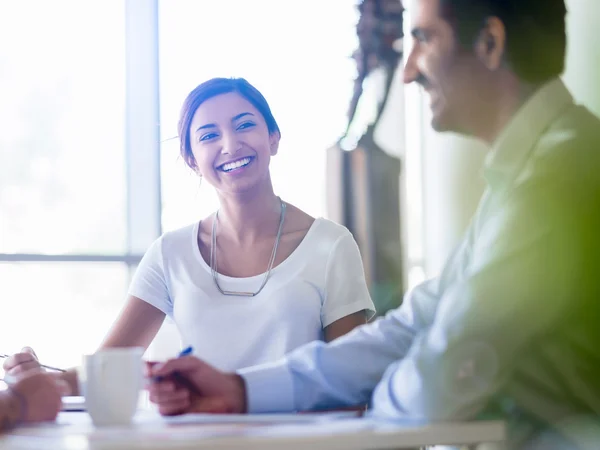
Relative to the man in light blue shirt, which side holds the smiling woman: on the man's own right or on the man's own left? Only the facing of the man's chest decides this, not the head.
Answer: on the man's own right

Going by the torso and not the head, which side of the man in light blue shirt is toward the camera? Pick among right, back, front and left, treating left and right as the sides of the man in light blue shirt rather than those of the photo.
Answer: left

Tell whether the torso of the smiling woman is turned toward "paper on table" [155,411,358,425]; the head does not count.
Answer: yes

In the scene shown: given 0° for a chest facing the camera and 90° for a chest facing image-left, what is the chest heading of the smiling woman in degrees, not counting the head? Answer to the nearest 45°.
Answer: approximately 0°

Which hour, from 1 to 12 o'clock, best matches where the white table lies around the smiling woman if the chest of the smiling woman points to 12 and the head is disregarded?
The white table is roughly at 12 o'clock from the smiling woman.

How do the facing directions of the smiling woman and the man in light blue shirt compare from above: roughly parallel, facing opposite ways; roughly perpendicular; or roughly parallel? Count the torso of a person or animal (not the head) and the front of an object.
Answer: roughly perpendicular
